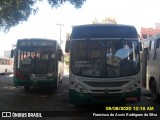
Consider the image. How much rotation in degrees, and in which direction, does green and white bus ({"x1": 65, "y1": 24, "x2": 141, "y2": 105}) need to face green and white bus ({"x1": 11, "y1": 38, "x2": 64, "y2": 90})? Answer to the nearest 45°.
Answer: approximately 135° to its right

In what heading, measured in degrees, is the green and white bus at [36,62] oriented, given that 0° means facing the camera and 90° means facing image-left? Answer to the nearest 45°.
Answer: approximately 0°

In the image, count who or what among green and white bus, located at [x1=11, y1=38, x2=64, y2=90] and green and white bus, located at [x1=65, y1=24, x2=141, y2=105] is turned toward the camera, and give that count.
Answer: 2
